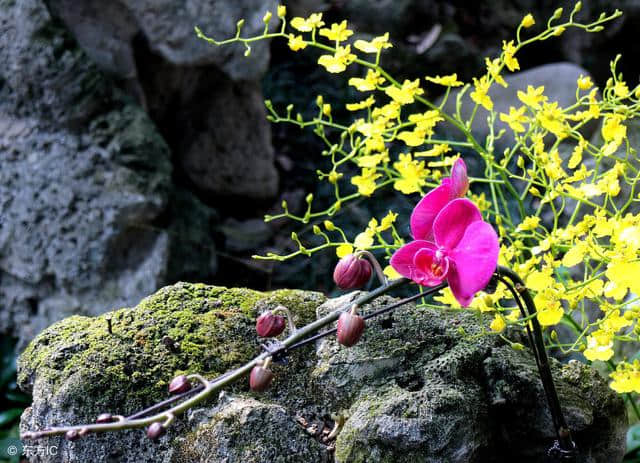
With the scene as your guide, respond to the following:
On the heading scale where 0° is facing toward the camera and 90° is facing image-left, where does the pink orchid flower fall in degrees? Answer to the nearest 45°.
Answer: approximately 45°

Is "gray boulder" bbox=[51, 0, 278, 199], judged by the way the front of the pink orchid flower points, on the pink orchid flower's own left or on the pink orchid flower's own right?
on the pink orchid flower's own right
